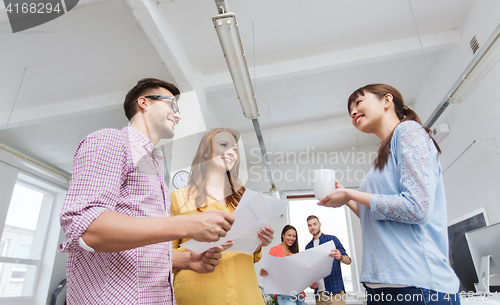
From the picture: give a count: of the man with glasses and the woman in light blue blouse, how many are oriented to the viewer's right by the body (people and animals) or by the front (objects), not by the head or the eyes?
1

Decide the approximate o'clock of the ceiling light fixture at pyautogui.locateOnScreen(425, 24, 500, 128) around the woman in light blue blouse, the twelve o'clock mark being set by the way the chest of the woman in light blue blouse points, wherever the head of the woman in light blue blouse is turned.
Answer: The ceiling light fixture is roughly at 4 o'clock from the woman in light blue blouse.

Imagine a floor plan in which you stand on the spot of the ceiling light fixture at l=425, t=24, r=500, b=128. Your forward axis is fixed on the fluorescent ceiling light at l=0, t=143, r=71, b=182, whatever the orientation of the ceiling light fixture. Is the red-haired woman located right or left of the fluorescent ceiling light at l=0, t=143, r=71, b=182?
left

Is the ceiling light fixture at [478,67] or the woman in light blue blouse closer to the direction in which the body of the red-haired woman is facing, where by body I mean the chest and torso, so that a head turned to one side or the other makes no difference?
the woman in light blue blouse

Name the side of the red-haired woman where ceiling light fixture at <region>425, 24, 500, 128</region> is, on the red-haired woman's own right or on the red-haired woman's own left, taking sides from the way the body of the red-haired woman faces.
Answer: on the red-haired woman's own left

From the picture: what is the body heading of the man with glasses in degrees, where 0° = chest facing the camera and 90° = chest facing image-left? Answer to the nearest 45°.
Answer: approximately 270°

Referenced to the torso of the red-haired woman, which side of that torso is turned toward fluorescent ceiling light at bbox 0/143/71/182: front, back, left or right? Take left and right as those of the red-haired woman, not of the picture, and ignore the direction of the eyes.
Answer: back

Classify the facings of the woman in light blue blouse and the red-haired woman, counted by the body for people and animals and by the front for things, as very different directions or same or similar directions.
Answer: very different directions

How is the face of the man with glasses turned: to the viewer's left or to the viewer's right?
to the viewer's right

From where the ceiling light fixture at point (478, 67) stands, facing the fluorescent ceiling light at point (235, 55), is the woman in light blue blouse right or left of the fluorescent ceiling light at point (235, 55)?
left

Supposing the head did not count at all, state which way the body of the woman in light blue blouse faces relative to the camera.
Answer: to the viewer's left
